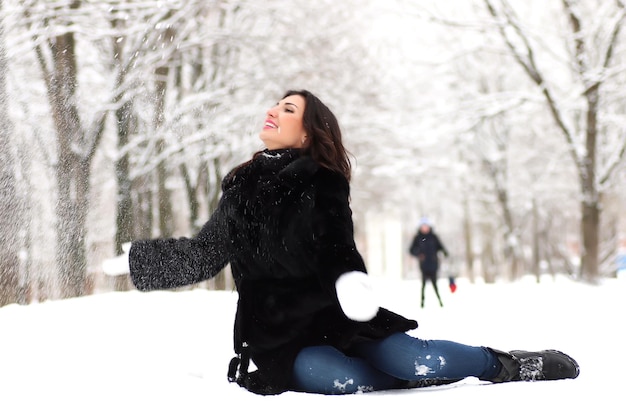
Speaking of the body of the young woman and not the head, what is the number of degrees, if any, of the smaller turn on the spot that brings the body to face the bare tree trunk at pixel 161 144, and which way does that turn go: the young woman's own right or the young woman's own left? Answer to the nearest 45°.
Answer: approximately 135° to the young woman's own right

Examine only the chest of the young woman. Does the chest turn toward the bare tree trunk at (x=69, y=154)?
no

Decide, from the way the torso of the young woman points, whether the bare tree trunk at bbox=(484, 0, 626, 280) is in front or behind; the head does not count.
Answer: behind

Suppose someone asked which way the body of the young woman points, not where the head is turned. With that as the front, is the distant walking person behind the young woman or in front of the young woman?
behind

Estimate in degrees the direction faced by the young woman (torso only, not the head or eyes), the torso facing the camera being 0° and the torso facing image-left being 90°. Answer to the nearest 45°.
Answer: approximately 45°
